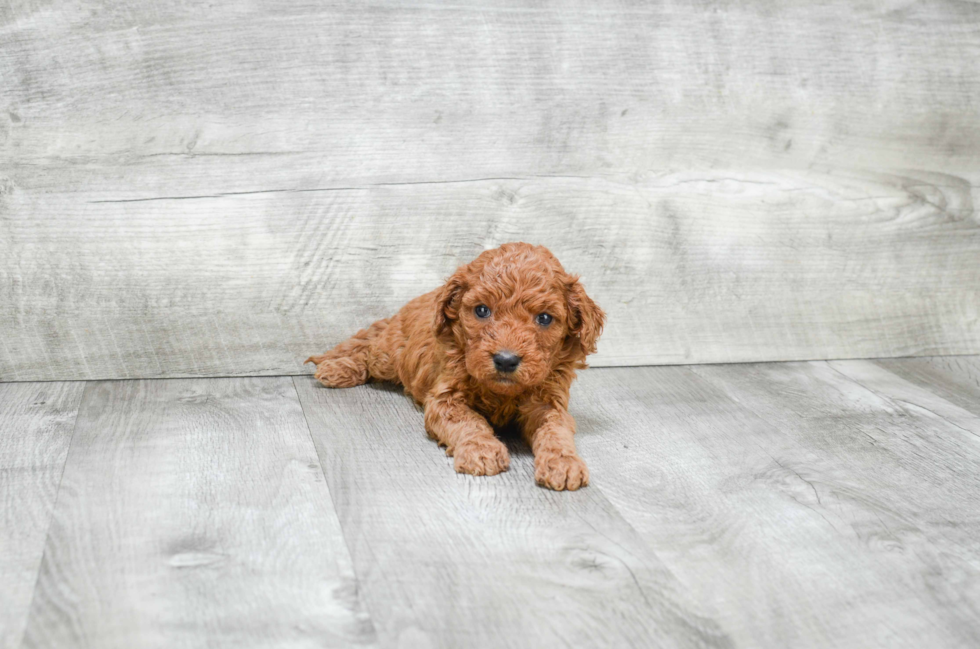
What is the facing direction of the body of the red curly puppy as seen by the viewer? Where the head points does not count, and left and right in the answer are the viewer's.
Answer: facing the viewer and to the right of the viewer
